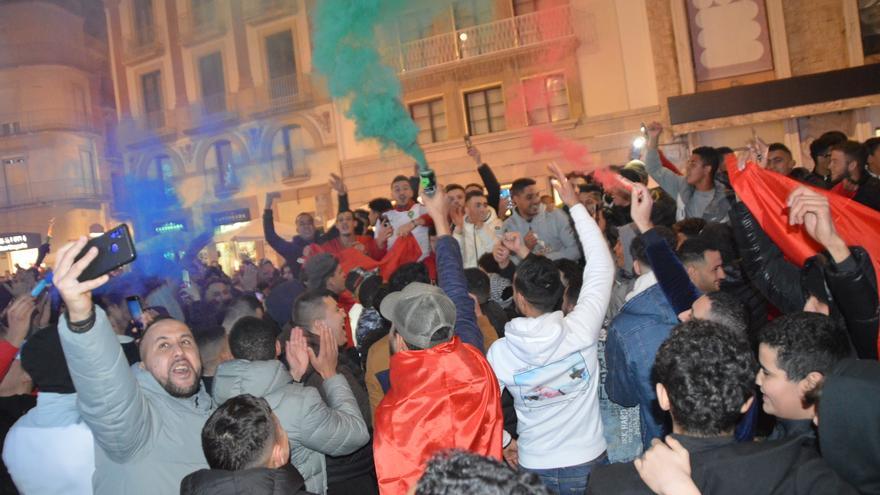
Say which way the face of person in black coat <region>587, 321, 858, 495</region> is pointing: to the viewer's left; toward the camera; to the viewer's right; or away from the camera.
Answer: away from the camera

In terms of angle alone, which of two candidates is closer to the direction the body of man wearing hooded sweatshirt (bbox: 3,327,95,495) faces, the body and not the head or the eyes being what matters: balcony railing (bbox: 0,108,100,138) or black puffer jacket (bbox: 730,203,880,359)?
the balcony railing

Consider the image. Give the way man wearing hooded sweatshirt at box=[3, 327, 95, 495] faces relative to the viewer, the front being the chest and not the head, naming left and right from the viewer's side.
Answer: facing away from the viewer

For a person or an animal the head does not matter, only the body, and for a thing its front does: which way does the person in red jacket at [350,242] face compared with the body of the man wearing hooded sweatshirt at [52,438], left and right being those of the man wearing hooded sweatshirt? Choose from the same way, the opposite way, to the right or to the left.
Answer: the opposite way

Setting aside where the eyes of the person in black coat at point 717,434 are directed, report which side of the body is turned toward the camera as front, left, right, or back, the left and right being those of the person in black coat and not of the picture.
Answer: back

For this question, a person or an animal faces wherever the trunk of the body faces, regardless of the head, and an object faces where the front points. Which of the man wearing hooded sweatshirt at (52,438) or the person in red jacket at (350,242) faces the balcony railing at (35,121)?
the man wearing hooded sweatshirt

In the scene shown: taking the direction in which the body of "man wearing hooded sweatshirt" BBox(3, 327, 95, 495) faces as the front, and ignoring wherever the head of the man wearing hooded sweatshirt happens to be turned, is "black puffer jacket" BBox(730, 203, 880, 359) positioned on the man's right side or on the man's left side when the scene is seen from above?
on the man's right side

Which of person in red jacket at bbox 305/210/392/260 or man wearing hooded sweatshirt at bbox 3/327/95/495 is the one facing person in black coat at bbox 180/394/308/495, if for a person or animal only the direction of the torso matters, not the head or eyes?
the person in red jacket

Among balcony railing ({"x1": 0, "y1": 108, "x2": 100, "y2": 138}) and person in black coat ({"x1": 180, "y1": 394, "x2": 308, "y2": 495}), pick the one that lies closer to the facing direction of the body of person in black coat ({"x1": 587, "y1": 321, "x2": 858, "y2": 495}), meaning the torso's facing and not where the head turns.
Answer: the balcony railing

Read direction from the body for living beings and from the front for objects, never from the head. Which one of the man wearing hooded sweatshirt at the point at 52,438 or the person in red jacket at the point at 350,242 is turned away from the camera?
the man wearing hooded sweatshirt
